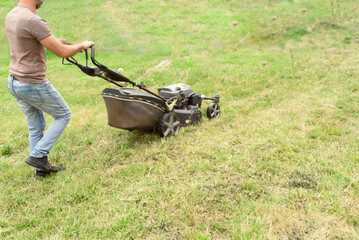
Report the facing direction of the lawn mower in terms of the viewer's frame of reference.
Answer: facing away from the viewer and to the right of the viewer

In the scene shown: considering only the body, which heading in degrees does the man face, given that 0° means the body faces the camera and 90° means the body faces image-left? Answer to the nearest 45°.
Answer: approximately 225°

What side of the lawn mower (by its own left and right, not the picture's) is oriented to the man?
back
